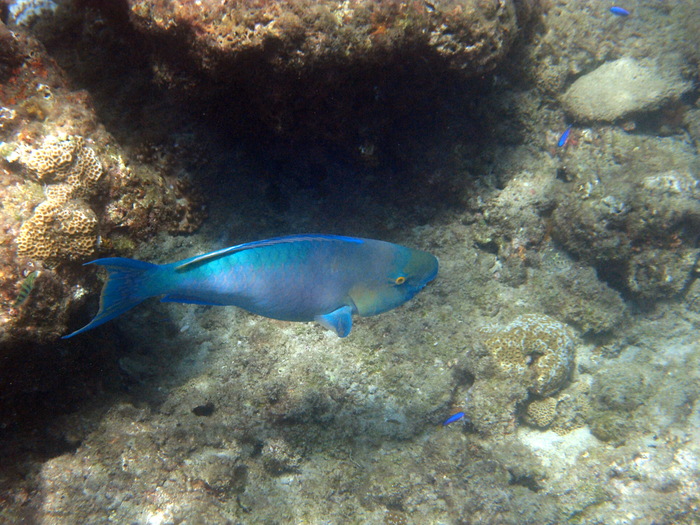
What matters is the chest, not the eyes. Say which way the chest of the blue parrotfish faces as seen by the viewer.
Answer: to the viewer's right

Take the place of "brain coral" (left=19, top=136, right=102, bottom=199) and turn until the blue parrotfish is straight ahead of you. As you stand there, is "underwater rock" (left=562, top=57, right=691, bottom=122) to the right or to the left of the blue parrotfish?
left

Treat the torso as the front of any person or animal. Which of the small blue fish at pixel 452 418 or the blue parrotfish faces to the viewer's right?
the blue parrotfish

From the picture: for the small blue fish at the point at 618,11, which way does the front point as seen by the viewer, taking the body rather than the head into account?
to the viewer's left

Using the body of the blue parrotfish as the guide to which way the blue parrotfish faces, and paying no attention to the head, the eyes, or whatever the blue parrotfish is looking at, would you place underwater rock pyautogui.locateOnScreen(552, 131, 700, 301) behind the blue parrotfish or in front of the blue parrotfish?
in front
